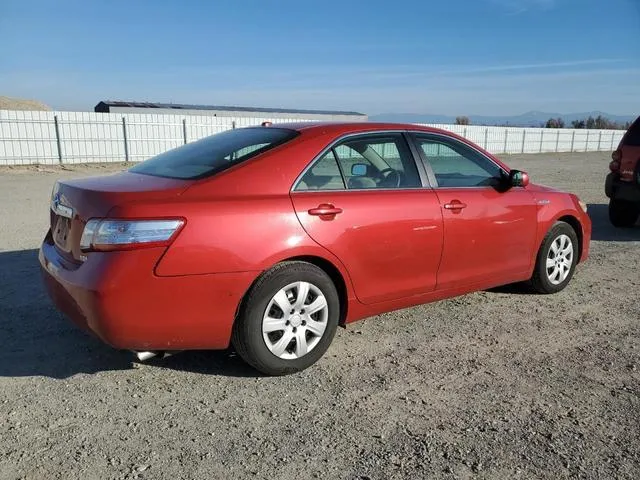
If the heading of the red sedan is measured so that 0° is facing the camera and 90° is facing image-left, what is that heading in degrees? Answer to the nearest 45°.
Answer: approximately 225°

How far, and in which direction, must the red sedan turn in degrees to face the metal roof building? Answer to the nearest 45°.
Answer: approximately 45° to its left

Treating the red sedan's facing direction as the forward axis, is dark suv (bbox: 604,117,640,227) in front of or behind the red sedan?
in front

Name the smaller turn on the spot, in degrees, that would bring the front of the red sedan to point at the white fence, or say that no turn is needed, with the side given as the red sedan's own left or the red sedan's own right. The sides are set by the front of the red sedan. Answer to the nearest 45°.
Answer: approximately 90° to the red sedan's own left

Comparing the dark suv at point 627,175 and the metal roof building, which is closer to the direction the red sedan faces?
the dark suv
